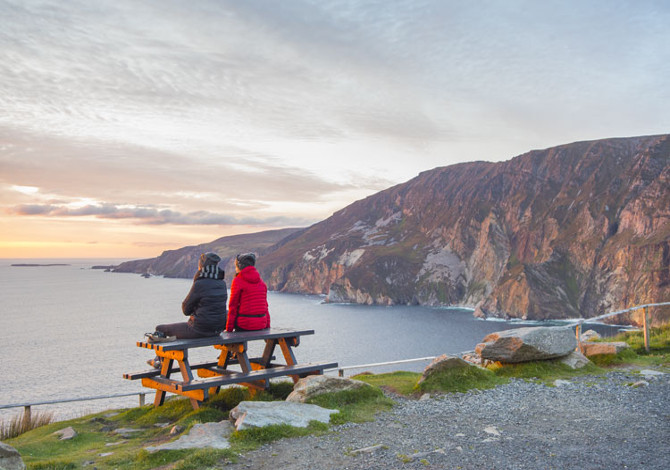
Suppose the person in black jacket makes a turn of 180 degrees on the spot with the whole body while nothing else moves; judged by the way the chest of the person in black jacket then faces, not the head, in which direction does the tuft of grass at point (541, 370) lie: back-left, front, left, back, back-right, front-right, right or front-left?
front-left

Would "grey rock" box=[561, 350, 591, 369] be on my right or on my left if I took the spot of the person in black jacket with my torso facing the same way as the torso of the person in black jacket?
on my right

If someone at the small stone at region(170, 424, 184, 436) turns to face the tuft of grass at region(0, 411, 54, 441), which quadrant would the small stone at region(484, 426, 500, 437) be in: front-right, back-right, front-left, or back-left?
back-right

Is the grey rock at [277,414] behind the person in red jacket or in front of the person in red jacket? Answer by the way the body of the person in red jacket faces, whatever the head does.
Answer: behind

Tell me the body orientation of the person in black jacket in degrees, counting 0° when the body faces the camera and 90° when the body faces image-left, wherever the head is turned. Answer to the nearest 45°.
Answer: approximately 135°

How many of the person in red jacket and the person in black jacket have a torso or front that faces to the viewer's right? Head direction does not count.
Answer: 0

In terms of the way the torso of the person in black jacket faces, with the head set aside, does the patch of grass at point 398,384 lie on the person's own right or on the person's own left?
on the person's own right

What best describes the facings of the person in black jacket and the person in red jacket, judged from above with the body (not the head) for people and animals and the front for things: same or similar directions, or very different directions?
same or similar directions

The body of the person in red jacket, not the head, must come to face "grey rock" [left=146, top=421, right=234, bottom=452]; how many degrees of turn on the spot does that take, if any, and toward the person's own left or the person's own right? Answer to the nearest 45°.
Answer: approximately 135° to the person's own left

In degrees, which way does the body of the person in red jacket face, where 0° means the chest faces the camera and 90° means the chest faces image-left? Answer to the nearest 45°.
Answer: approximately 135°
